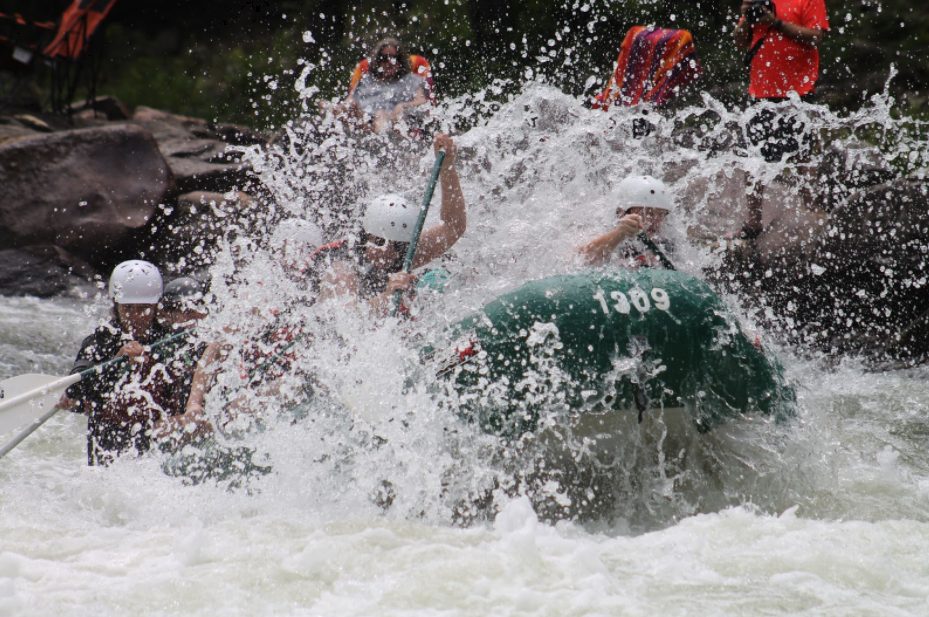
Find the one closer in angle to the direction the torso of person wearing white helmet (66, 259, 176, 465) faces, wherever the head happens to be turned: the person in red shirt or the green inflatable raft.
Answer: the green inflatable raft

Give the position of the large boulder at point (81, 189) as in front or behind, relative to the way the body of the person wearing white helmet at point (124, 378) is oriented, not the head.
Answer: behind
